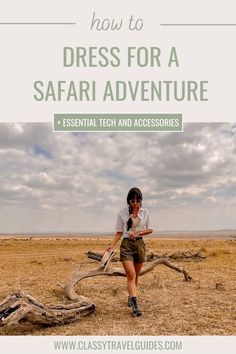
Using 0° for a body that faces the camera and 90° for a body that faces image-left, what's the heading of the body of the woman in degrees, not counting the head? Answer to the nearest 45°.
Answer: approximately 0°

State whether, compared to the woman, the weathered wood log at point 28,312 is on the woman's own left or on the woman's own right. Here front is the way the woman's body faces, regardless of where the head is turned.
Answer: on the woman's own right
